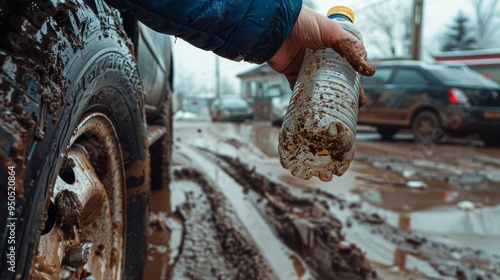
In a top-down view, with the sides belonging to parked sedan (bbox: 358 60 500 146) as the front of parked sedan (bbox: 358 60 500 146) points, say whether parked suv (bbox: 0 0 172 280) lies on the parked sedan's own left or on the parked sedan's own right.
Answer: on the parked sedan's own left

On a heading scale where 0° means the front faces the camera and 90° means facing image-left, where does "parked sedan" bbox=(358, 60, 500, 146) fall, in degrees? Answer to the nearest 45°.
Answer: approximately 135°

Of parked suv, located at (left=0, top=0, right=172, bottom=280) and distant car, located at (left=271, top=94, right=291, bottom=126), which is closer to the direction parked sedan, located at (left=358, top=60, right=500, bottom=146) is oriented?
the distant car

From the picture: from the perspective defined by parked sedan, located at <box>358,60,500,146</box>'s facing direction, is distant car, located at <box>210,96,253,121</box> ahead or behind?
ahead

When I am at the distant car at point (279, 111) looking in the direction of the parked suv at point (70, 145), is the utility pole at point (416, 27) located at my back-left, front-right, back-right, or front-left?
front-left

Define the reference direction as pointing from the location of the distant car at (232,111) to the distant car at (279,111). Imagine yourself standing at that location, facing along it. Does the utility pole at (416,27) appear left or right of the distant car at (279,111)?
left

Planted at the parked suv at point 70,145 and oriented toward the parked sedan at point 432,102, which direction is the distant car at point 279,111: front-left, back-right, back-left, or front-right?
front-left

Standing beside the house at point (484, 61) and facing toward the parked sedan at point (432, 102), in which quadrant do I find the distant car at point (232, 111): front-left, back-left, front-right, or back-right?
front-right

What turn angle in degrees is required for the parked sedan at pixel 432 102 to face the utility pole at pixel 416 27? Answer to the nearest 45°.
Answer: approximately 45° to its right

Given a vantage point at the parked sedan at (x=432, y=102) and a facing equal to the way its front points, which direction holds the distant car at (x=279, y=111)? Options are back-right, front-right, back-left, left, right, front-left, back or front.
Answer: front

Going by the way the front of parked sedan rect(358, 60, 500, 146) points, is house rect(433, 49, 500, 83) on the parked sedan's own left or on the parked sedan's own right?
on the parked sedan's own right
